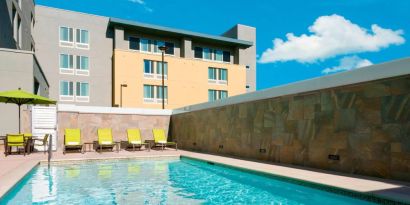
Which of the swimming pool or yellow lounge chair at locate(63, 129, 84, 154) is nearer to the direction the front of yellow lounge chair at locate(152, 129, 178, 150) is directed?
the swimming pool

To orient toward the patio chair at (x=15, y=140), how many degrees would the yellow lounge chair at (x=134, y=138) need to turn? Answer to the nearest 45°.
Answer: approximately 90° to its right

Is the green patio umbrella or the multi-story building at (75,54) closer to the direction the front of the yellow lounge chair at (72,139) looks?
the green patio umbrella

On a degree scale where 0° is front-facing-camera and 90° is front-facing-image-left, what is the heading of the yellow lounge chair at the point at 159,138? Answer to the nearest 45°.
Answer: approximately 315°

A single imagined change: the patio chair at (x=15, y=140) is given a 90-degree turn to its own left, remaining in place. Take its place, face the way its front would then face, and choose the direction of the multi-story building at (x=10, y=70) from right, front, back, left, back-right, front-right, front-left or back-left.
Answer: right

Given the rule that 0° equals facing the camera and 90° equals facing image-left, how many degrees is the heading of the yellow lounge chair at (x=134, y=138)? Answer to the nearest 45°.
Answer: approximately 315°

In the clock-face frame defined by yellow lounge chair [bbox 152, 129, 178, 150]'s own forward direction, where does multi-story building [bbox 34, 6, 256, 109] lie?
The multi-story building is roughly at 7 o'clock from the yellow lounge chair.
